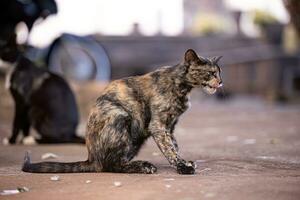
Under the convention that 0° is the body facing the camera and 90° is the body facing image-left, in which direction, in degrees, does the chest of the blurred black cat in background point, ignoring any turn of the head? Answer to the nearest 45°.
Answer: approximately 90°

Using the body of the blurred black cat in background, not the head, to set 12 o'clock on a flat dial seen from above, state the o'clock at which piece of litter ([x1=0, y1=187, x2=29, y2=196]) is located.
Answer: The piece of litter is roughly at 9 o'clock from the blurred black cat in background.

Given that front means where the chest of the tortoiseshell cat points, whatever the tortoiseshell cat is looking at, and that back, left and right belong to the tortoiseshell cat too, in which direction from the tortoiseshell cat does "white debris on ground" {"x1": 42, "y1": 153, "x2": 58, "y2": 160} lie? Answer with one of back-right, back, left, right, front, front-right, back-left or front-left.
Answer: back-left

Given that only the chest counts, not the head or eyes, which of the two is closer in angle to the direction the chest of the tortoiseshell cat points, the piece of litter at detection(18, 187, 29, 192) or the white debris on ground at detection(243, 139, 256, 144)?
the white debris on ground

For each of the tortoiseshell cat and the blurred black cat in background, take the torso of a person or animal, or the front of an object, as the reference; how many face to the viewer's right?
1

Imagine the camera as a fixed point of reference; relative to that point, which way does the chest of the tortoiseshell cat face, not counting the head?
to the viewer's right

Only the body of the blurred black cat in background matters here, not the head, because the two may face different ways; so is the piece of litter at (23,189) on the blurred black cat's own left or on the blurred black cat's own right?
on the blurred black cat's own left

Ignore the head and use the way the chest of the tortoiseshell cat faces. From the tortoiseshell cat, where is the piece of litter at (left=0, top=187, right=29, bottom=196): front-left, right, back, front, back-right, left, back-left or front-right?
back-right

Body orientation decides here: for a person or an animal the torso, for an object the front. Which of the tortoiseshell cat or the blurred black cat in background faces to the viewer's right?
the tortoiseshell cat

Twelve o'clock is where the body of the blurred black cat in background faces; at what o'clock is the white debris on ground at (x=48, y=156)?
The white debris on ground is roughly at 9 o'clock from the blurred black cat in background.

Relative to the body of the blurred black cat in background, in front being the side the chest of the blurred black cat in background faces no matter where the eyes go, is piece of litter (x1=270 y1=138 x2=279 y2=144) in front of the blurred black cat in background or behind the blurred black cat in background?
behind
